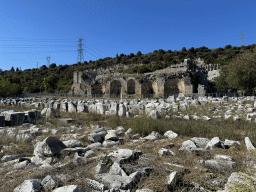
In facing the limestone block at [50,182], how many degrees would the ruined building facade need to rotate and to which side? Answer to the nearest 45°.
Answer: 0° — it already faces it

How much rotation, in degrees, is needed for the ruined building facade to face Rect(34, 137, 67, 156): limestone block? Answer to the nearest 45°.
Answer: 0° — it already faces it

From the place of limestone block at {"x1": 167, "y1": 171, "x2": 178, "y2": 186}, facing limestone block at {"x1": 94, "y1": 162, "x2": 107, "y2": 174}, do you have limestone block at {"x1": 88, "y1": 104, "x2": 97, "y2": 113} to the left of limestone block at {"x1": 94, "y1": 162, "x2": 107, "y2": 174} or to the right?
right

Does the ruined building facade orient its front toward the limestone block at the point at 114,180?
yes

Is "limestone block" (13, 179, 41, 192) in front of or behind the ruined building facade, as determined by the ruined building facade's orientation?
in front

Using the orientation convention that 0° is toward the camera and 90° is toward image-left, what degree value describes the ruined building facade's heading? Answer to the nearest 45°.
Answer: approximately 0°

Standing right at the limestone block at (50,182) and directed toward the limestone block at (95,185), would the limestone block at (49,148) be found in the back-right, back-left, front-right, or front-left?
back-left

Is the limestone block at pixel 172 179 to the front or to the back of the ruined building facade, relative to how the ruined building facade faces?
to the front

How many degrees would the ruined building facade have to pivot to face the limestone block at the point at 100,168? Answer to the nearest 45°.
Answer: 0° — it already faces it

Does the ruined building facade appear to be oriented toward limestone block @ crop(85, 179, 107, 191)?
yes
